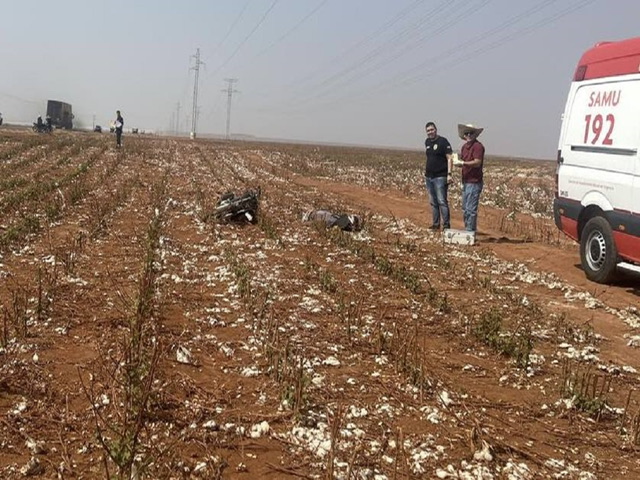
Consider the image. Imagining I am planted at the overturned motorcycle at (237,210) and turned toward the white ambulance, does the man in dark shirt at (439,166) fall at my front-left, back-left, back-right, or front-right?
front-left

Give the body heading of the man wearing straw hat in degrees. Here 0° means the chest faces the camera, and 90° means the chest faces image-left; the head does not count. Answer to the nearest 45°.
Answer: approximately 45°

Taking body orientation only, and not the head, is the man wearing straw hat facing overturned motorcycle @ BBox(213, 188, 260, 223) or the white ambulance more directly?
the overturned motorcycle

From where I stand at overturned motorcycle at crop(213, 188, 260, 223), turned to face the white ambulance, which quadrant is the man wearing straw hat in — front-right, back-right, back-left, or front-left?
front-left

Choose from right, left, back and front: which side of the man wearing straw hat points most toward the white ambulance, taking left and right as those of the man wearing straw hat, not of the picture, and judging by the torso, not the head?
left

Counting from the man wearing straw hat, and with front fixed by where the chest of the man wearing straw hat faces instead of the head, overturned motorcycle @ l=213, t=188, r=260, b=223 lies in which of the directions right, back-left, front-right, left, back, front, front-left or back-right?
front-right

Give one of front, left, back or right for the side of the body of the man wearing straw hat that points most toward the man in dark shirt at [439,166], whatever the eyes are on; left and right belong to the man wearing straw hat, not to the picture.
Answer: right
